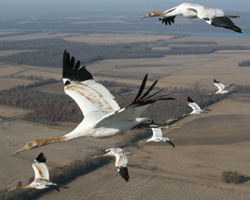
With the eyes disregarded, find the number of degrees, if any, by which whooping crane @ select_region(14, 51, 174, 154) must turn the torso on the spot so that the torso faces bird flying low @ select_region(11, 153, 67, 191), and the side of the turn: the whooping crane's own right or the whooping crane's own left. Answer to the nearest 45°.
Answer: approximately 45° to the whooping crane's own right

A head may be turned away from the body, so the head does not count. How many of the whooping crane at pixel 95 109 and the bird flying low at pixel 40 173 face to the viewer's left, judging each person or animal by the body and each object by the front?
2

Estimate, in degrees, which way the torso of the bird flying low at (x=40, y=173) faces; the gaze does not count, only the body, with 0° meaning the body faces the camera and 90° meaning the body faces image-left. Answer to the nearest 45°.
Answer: approximately 90°

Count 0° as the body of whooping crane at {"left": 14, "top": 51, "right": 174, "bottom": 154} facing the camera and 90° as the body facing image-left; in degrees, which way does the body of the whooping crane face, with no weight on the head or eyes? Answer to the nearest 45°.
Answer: approximately 90°
